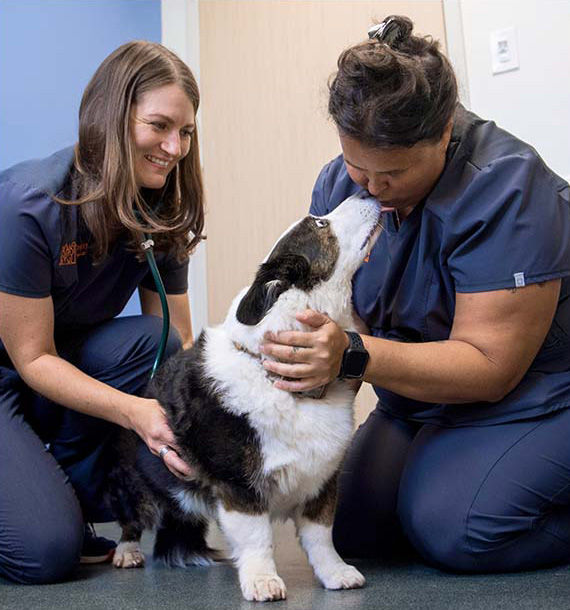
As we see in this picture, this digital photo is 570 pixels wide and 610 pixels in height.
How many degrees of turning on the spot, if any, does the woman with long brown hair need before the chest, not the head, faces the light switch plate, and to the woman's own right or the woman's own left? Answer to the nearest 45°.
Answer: approximately 90° to the woman's own left

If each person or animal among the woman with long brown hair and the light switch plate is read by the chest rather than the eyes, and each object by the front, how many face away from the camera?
0

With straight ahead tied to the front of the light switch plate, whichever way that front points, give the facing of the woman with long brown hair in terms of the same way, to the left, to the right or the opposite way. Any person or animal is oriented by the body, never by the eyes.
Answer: to the left

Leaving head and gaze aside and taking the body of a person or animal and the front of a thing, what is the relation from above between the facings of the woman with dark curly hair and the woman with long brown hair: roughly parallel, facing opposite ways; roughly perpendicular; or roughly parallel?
roughly perpendicular

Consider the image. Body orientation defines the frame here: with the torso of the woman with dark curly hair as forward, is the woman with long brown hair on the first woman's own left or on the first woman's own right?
on the first woman's own right

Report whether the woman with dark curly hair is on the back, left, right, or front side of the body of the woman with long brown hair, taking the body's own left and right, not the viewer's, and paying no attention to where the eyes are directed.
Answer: front

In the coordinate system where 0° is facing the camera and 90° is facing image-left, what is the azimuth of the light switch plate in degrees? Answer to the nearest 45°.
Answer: approximately 0°

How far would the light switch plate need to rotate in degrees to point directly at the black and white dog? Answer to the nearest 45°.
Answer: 0° — it already faces it
